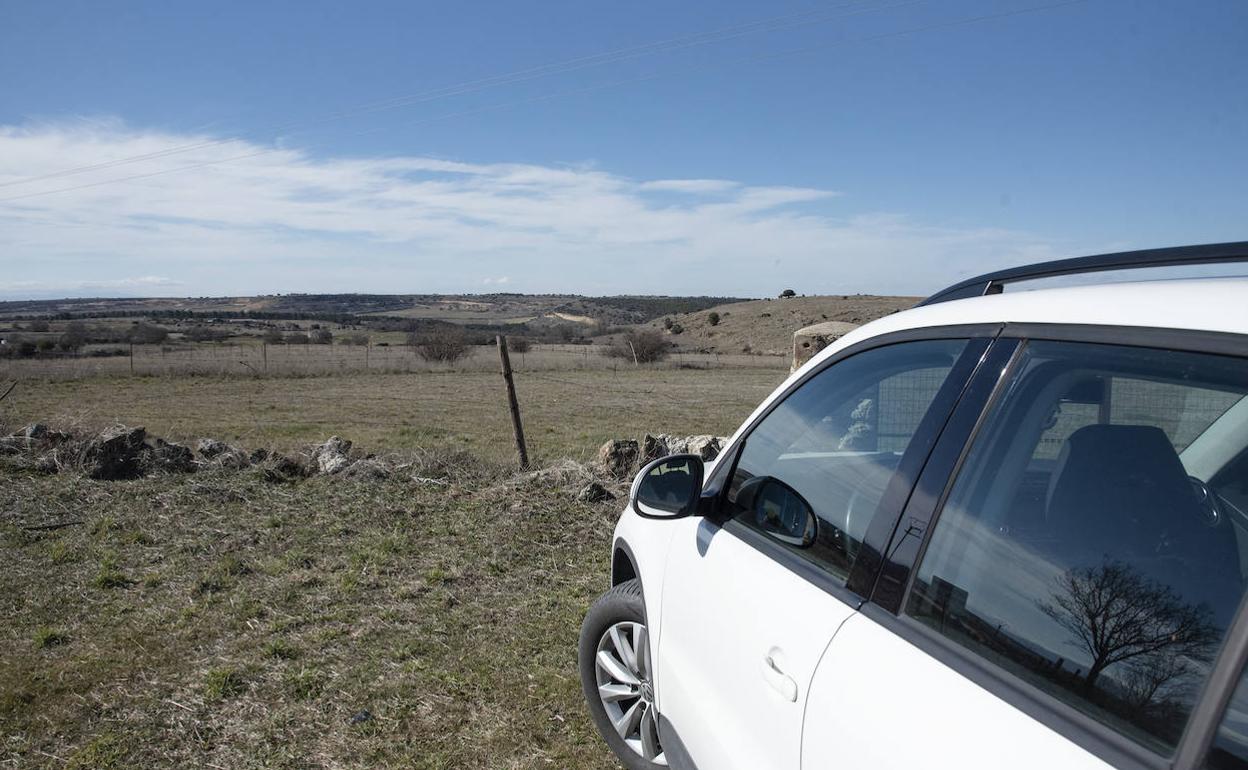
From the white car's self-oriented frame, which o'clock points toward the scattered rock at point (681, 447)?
The scattered rock is roughly at 1 o'clock from the white car.

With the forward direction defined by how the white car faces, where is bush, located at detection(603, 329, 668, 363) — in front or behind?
in front

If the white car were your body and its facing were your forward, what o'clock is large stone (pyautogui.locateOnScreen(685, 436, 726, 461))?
The large stone is roughly at 1 o'clock from the white car.

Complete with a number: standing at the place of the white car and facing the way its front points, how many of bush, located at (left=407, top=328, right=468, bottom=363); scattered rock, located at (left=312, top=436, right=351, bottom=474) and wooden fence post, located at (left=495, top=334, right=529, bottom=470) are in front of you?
3

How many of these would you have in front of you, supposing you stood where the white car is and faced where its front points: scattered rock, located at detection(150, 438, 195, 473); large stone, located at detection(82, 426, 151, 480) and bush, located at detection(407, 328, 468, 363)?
3

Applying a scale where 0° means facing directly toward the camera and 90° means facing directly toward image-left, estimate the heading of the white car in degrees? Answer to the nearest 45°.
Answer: approximately 135°

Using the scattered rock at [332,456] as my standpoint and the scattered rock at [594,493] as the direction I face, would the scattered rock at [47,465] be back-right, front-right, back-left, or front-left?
back-right

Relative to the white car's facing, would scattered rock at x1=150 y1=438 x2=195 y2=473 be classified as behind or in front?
in front

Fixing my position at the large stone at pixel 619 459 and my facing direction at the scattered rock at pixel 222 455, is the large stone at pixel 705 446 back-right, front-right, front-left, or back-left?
back-right

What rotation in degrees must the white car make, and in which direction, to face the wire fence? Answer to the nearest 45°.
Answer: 0° — it already faces it

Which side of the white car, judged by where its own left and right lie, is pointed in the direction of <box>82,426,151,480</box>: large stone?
front

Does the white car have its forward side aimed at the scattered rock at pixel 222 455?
yes

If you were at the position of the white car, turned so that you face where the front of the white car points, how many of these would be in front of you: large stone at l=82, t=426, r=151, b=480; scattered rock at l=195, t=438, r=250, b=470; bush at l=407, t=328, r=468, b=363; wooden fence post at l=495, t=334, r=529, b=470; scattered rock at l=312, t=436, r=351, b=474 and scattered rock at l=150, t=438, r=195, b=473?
6

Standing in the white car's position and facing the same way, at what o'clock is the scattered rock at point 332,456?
The scattered rock is roughly at 12 o'clock from the white car.
